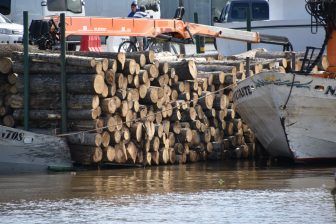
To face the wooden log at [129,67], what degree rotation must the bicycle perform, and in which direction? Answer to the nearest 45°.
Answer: approximately 90° to its left

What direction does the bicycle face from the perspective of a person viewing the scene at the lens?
facing to the left of the viewer

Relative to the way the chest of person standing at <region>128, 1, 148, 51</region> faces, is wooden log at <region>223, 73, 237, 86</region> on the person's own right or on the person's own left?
on the person's own left

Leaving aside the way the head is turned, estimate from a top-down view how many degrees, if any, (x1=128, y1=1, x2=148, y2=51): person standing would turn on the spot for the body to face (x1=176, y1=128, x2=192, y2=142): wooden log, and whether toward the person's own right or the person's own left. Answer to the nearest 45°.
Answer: approximately 45° to the person's own left

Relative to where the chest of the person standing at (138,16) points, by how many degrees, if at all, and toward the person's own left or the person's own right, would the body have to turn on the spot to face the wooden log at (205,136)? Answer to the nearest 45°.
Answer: approximately 45° to the person's own left

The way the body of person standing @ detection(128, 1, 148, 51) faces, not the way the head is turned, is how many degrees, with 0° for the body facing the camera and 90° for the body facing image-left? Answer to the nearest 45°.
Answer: approximately 45°

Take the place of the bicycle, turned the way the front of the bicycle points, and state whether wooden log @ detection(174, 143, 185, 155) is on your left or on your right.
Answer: on your left

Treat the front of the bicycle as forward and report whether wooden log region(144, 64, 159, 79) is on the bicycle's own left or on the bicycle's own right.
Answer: on the bicycle's own left

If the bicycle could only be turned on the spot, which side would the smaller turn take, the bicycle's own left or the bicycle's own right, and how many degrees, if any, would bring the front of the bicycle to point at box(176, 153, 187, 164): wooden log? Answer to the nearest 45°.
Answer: approximately 90° to the bicycle's own left

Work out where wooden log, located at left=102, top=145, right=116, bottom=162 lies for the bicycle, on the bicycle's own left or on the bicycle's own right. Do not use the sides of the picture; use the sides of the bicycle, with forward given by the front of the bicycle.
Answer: on the bicycle's own left
